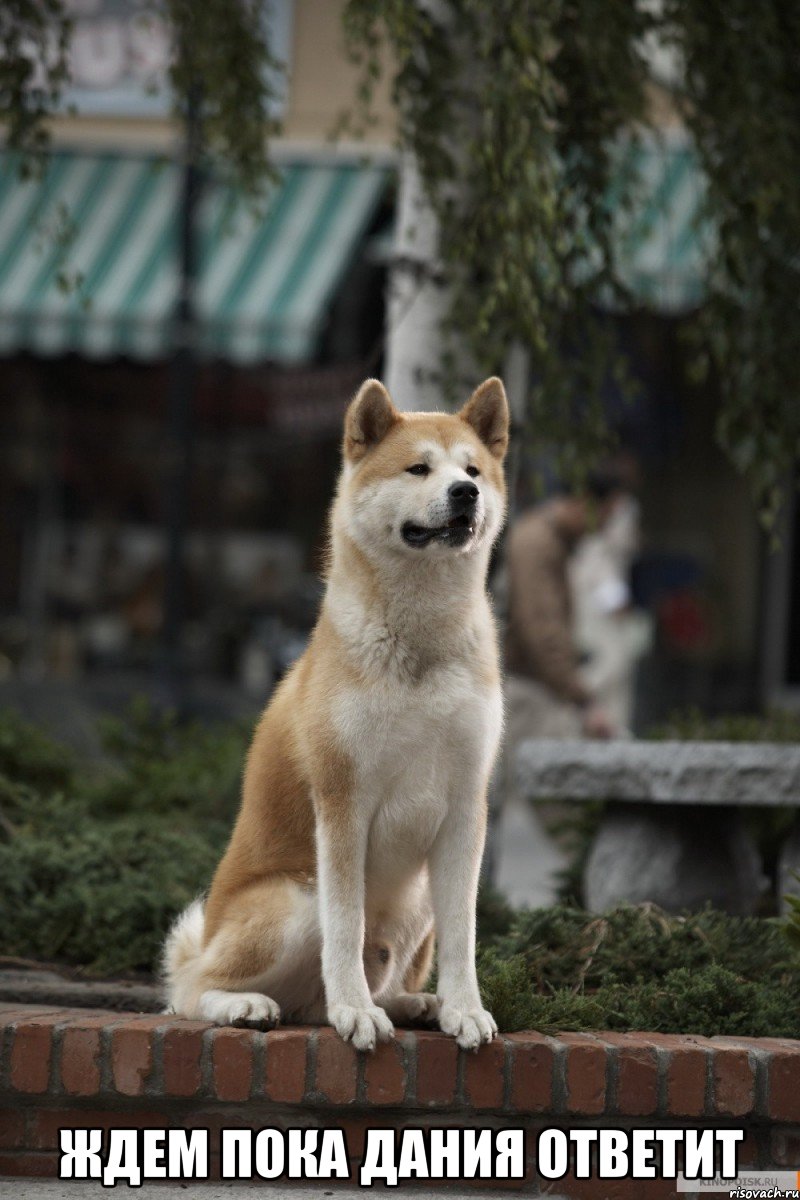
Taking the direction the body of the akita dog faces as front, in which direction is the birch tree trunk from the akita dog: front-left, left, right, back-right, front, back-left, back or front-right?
back-left

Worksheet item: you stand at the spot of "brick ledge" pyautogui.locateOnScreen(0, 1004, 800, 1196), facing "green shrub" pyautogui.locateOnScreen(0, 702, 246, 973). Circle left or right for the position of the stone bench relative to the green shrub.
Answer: right

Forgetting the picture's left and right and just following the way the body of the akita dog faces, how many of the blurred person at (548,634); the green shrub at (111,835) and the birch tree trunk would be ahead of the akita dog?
0

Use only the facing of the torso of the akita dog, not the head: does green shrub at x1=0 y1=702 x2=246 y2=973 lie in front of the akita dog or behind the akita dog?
behind

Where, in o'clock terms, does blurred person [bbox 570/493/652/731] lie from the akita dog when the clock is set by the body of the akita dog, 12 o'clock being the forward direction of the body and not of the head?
The blurred person is roughly at 8 o'clock from the akita dog.

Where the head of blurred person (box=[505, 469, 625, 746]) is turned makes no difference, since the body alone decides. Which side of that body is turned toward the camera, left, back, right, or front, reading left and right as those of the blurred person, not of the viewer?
right

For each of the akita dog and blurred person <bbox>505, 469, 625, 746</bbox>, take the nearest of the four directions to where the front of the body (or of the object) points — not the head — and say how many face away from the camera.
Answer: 0

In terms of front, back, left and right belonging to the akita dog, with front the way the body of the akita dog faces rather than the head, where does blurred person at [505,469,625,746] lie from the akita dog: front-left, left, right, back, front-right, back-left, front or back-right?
back-left
